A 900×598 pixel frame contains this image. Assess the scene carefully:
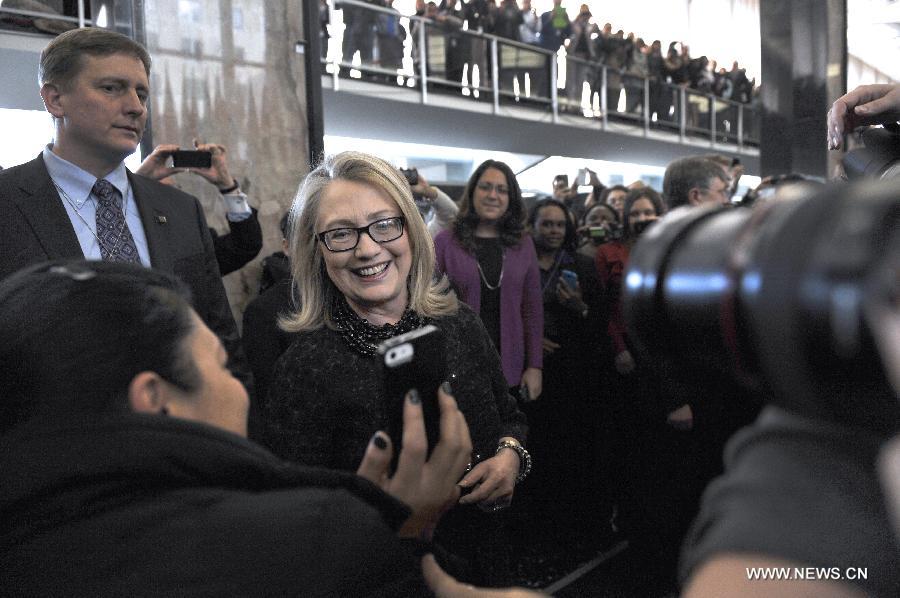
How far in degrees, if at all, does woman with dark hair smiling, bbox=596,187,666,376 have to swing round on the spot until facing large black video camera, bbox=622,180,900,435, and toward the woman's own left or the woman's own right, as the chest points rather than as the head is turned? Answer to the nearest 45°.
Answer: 0° — they already face it

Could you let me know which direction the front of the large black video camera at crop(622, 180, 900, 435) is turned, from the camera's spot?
facing away from the viewer and to the left of the viewer

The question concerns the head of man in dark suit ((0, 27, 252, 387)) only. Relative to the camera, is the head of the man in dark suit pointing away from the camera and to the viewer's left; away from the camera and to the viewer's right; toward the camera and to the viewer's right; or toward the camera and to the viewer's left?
toward the camera and to the viewer's right

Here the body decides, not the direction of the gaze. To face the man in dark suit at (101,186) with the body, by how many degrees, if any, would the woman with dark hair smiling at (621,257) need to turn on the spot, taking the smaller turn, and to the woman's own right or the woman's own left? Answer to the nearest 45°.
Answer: approximately 45° to the woman's own right

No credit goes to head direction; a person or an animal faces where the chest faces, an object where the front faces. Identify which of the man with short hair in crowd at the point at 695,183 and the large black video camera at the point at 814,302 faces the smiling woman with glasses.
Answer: the large black video camera

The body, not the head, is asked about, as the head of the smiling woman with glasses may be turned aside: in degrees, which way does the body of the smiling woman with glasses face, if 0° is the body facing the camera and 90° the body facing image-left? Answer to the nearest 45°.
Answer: approximately 0°
